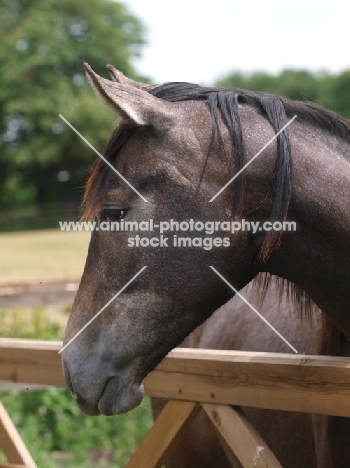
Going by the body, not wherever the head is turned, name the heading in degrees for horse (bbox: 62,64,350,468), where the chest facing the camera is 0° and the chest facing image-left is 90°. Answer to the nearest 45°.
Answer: approximately 90°

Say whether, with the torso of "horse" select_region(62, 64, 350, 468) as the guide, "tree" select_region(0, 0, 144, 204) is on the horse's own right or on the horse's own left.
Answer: on the horse's own right
